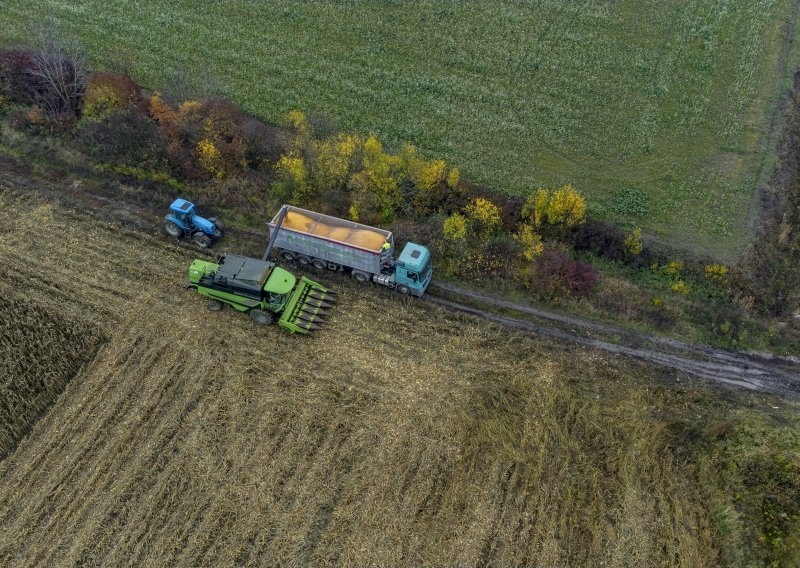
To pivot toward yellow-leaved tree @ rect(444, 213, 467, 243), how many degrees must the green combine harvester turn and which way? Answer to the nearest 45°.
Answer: approximately 45° to its left

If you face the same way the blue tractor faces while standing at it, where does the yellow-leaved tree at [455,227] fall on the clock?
The yellow-leaved tree is roughly at 11 o'clock from the blue tractor.

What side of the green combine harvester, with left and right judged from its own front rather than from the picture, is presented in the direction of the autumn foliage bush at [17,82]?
back

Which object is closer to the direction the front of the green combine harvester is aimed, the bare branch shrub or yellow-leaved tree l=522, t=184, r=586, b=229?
the yellow-leaved tree

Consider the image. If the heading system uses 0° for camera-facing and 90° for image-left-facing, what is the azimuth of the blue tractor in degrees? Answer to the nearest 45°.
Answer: approximately 315°

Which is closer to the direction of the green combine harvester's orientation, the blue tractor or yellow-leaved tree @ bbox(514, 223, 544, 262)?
the yellow-leaved tree

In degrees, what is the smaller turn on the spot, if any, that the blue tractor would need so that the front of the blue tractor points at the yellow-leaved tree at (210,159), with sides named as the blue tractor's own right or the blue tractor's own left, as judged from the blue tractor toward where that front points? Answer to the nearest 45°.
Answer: approximately 135° to the blue tractor's own left

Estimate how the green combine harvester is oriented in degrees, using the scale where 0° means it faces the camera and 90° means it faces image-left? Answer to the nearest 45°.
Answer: approximately 315°

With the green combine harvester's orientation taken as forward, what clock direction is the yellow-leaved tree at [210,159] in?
The yellow-leaved tree is roughly at 7 o'clock from the green combine harvester.

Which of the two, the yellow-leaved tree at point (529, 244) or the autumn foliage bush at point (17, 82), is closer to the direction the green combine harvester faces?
the yellow-leaved tree

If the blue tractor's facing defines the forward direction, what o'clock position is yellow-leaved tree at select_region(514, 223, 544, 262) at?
The yellow-leaved tree is roughly at 11 o'clock from the blue tractor.

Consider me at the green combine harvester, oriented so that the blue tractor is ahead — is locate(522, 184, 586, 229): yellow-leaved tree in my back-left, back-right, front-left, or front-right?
back-right

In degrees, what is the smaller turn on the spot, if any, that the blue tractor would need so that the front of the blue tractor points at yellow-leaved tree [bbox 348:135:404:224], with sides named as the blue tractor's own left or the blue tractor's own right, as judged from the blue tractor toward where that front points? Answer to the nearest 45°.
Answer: approximately 45° to the blue tractor's own left
